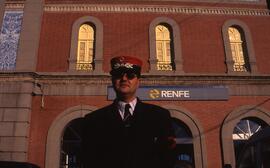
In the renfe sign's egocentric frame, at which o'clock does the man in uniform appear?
The man in uniform is roughly at 12 o'clock from the renfe sign.

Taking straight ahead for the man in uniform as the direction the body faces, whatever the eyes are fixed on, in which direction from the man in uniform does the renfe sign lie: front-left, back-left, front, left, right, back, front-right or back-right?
back

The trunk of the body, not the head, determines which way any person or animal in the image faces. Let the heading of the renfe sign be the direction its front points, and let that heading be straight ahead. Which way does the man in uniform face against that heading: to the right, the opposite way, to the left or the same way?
the same way

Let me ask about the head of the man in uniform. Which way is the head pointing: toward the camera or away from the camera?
toward the camera

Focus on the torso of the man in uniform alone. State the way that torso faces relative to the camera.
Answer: toward the camera

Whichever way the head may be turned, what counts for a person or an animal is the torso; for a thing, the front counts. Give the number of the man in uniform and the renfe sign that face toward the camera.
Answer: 2

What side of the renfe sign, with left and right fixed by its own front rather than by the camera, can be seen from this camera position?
front
